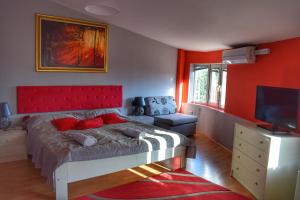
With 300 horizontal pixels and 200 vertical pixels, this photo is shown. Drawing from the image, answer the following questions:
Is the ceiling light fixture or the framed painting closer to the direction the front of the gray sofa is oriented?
the ceiling light fixture

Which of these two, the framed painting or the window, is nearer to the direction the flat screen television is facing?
the framed painting

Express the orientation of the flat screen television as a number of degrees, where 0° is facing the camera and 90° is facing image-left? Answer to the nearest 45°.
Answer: approximately 45°

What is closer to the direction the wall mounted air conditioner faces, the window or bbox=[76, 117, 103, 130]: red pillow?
the red pillow

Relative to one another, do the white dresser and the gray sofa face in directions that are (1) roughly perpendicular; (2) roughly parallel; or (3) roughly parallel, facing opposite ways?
roughly perpendicular

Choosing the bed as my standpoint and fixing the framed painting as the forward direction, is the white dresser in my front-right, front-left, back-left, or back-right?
back-right
